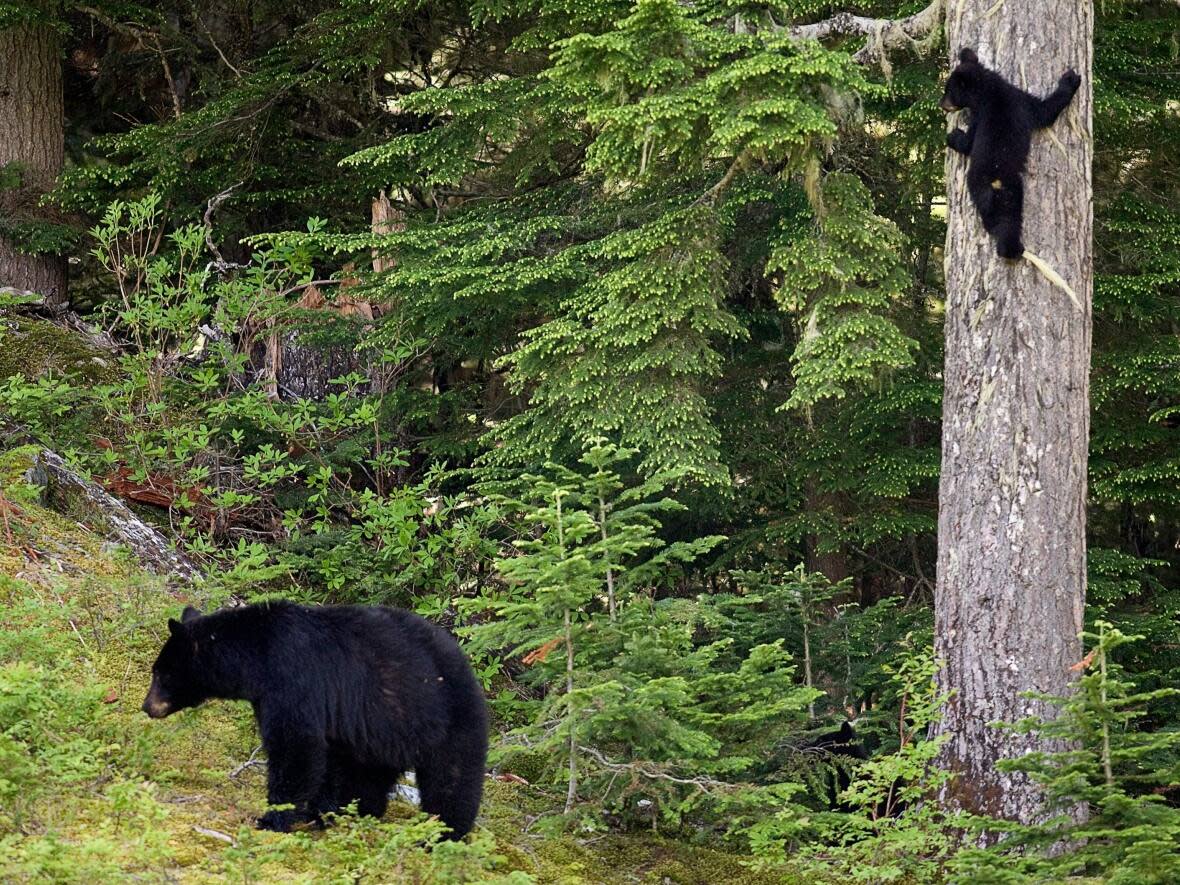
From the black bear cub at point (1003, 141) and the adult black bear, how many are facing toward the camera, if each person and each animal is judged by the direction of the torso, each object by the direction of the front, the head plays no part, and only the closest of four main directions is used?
0

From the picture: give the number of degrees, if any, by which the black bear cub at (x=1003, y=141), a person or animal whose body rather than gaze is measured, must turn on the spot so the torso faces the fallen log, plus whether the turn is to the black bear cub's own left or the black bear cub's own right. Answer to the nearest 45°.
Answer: approximately 45° to the black bear cub's own left

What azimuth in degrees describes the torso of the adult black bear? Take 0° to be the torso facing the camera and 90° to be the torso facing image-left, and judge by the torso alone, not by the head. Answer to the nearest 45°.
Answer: approximately 90°

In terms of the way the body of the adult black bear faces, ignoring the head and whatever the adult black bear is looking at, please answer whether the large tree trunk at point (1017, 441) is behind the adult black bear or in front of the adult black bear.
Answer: behind

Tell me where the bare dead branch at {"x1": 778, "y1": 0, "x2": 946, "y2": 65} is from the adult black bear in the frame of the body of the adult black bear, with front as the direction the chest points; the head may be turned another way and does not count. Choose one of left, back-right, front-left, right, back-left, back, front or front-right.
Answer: back-right

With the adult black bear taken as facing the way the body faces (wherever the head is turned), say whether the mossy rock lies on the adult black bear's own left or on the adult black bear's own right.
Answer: on the adult black bear's own right

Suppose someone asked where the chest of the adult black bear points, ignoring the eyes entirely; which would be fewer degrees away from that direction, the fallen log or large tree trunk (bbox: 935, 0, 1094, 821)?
the fallen log

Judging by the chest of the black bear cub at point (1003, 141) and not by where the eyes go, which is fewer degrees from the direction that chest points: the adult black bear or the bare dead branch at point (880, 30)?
the bare dead branch

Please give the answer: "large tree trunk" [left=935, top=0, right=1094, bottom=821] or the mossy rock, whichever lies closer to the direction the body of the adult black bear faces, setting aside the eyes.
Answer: the mossy rock

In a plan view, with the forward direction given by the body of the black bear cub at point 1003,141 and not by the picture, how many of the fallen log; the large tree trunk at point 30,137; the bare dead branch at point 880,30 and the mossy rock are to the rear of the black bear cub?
0

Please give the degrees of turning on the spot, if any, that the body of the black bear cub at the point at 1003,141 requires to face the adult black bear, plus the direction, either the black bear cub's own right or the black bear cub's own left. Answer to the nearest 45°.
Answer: approximately 90° to the black bear cub's own left

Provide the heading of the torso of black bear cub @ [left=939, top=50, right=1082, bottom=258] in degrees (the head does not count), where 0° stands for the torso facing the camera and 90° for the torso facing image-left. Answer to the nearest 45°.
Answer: approximately 135°
